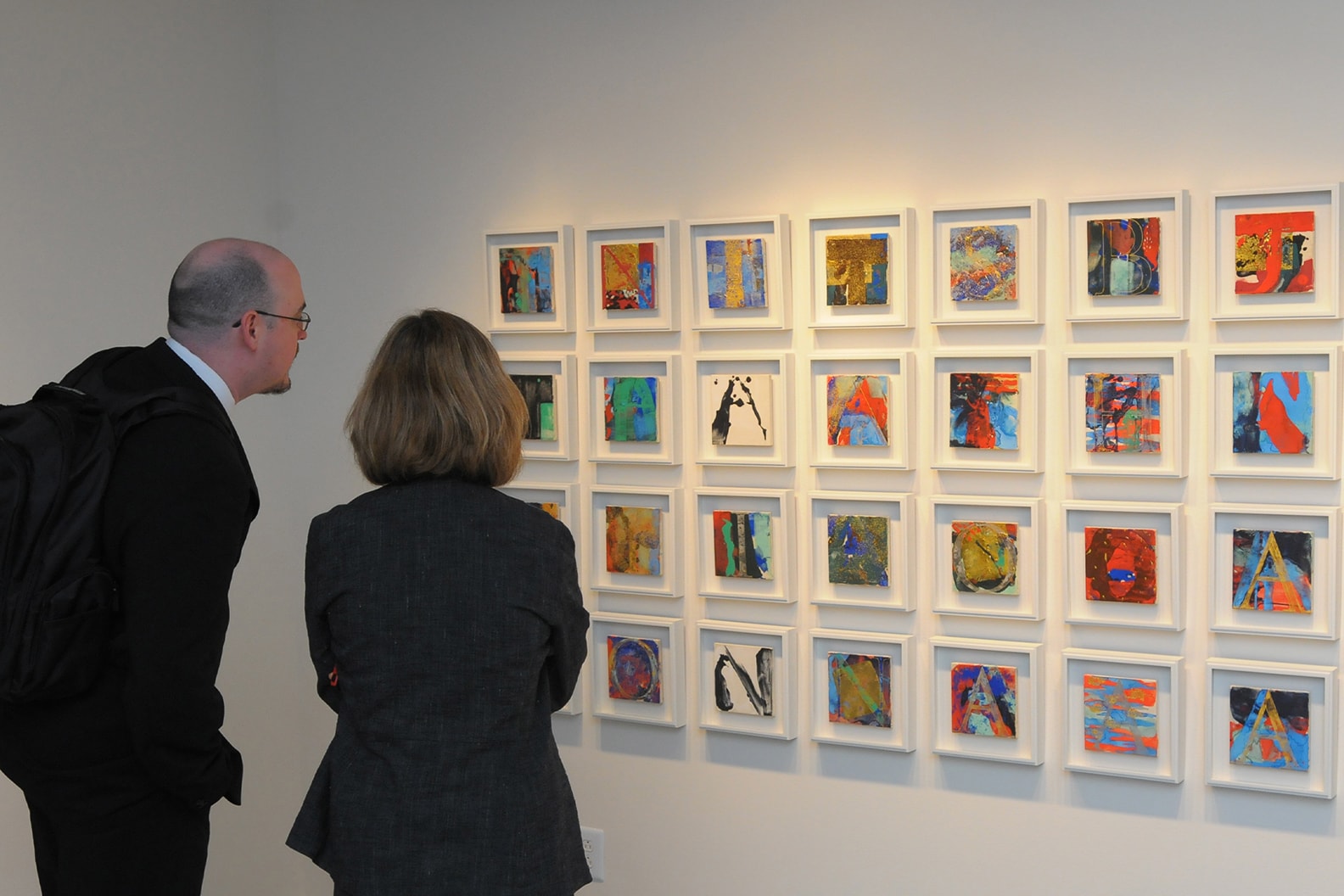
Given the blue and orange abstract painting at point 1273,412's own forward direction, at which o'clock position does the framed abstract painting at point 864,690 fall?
The framed abstract painting is roughly at 3 o'clock from the blue and orange abstract painting.

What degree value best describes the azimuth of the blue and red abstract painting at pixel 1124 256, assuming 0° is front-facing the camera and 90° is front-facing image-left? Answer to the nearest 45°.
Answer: approximately 0°

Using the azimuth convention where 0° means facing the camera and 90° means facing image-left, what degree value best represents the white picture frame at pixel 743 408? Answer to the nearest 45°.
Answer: approximately 45°

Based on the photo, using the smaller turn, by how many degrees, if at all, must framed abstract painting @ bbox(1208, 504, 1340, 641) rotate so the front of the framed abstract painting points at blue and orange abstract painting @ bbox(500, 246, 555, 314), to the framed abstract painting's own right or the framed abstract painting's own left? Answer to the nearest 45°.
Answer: approximately 90° to the framed abstract painting's own right
